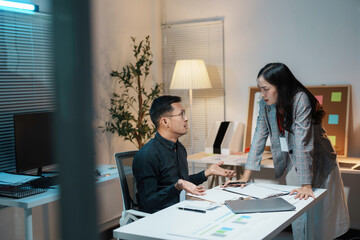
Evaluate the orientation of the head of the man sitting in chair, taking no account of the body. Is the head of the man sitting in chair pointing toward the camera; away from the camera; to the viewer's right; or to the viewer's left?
to the viewer's right

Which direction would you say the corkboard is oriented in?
toward the camera

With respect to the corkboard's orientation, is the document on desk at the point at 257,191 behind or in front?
in front

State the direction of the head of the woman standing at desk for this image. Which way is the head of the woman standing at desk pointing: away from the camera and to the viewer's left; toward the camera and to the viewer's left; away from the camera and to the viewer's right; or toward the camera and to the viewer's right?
toward the camera and to the viewer's left

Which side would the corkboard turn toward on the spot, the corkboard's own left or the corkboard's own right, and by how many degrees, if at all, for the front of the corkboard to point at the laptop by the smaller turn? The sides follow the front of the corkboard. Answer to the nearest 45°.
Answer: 0° — it already faces it

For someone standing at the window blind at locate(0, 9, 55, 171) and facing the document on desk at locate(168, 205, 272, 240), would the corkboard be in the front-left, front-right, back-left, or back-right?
front-left

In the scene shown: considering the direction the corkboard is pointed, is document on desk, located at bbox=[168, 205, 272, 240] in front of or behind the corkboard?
in front

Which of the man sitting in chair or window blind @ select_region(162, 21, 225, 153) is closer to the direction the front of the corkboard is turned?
the man sitting in chair

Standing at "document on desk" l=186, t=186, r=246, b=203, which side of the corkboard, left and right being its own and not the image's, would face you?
front

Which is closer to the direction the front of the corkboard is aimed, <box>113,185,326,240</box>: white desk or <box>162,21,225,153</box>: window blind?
the white desk

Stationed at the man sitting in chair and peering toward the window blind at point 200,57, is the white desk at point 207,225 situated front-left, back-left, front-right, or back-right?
back-right

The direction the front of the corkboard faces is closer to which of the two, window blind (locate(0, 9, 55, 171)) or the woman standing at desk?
the woman standing at desk

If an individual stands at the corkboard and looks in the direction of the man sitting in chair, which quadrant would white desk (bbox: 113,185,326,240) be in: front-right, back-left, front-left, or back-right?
front-left

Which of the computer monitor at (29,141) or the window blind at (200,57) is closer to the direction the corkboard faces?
the computer monitor

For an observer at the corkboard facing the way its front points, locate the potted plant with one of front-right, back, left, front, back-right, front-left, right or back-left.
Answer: right

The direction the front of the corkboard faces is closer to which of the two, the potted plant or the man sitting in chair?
the man sitting in chair

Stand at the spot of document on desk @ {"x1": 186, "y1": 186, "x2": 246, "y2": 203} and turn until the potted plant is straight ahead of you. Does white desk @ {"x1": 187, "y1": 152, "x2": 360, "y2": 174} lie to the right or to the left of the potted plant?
right

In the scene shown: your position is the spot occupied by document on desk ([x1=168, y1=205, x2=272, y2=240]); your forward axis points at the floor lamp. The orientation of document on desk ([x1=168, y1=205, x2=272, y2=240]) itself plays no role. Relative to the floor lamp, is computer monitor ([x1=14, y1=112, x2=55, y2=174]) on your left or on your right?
left

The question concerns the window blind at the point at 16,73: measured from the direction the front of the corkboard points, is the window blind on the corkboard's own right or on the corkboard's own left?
on the corkboard's own right

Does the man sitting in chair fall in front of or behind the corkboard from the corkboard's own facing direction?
in front

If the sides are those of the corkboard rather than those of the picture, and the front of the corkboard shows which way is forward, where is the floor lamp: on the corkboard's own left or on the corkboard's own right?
on the corkboard's own right

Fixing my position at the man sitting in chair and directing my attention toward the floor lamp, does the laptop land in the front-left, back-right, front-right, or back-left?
back-right
